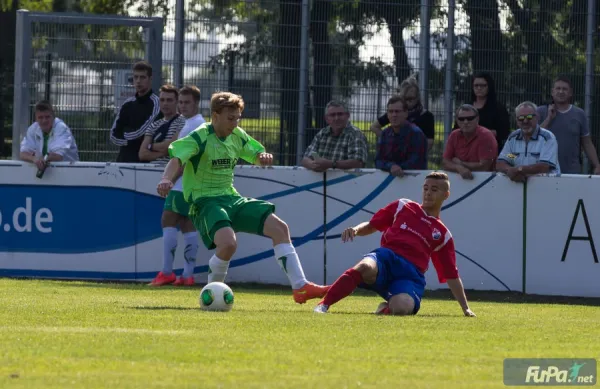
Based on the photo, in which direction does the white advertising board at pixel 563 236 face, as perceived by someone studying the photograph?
facing the viewer

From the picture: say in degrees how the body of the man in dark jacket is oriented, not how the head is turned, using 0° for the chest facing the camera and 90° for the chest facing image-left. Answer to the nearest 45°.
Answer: approximately 45°

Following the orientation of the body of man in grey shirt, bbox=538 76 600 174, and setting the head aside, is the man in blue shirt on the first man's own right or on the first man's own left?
on the first man's own right

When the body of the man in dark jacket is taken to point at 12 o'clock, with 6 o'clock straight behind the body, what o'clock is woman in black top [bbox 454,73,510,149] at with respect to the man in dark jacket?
The woman in black top is roughly at 8 o'clock from the man in dark jacket.

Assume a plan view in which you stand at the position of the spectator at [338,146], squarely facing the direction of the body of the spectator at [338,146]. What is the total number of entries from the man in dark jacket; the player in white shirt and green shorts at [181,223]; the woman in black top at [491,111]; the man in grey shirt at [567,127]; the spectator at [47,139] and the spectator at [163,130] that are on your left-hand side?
2

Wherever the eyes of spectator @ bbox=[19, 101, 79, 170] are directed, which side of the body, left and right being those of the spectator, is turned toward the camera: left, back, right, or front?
front

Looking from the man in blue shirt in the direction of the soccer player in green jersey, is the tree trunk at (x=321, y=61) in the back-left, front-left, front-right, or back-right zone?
back-right
